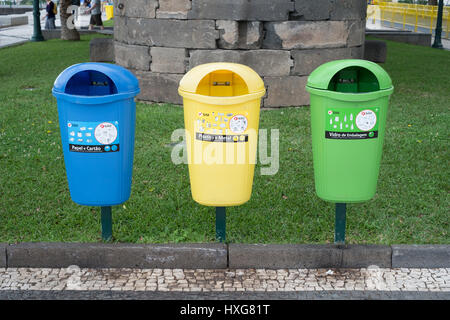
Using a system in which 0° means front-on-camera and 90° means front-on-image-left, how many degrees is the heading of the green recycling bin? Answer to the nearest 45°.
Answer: approximately 0°

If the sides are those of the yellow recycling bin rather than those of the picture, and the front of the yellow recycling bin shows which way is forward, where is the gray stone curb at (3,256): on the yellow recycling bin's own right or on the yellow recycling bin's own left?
on the yellow recycling bin's own right

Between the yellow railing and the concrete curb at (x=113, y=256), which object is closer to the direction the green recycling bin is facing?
the concrete curb

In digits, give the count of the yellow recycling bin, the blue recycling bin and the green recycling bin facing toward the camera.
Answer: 3

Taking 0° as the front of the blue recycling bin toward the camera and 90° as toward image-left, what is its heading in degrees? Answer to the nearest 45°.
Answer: approximately 0°

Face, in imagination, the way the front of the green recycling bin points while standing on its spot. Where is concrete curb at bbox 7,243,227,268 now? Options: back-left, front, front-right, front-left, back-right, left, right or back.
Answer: right

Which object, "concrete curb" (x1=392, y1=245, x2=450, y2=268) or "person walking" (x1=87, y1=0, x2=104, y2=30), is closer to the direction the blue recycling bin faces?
the concrete curb

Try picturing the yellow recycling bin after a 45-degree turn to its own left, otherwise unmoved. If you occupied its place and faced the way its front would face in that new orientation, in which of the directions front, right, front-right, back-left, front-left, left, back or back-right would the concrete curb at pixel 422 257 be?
front-left

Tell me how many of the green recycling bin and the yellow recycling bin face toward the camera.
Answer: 2

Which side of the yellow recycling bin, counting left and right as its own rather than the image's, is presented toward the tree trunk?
back

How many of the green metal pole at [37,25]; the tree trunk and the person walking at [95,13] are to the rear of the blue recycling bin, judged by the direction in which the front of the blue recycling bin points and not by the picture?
3
